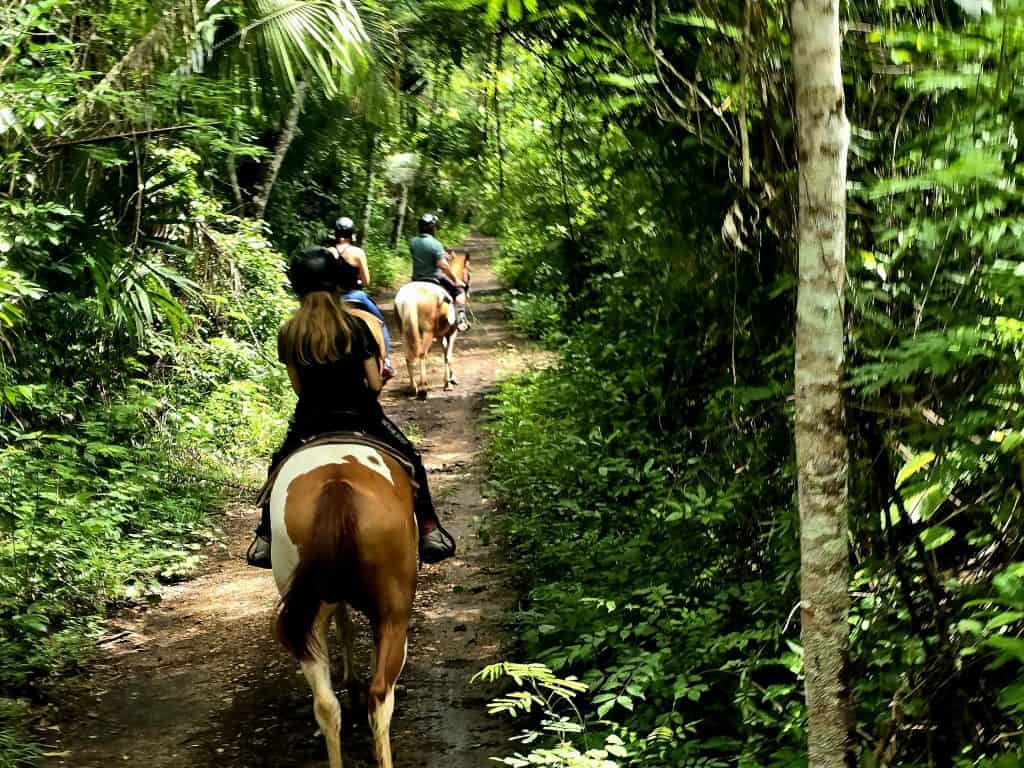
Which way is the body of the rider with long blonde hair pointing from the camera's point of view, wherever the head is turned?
away from the camera

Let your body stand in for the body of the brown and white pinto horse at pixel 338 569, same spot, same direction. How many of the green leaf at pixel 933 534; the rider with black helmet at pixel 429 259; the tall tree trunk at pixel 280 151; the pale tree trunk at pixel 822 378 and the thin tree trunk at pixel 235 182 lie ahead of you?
3

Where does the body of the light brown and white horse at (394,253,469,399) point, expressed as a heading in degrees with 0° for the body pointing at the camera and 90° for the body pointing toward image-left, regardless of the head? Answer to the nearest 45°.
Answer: approximately 225°

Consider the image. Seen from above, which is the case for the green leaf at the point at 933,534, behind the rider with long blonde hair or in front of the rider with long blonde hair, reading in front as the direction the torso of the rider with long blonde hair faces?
behind

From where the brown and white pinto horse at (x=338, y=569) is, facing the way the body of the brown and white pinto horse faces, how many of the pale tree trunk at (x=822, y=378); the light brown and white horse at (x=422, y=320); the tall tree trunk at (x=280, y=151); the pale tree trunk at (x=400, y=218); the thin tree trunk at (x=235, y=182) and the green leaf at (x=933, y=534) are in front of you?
4

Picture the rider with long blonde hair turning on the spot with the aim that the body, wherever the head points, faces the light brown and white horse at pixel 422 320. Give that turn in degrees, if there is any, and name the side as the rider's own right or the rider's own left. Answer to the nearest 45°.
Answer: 0° — they already face it

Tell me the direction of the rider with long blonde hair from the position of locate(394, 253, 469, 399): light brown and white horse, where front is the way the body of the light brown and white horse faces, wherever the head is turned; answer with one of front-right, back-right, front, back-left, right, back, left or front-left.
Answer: back-right

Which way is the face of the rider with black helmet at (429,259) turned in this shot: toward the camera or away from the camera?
away from the camera

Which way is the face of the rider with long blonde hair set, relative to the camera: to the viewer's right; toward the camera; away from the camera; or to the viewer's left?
away from the camera

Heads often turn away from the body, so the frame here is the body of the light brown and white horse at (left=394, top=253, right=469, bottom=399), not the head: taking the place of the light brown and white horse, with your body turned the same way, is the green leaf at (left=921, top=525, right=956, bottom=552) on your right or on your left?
on your right

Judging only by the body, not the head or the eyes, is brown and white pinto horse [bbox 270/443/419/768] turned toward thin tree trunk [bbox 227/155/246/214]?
yes

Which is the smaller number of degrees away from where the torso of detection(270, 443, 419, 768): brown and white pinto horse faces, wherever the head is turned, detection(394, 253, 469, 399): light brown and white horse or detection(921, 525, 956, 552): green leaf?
the light brown and white horse

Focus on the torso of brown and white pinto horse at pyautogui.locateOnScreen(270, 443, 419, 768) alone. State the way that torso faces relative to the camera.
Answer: away from the camera

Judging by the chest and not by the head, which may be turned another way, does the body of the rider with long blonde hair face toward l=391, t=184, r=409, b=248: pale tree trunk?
yes
